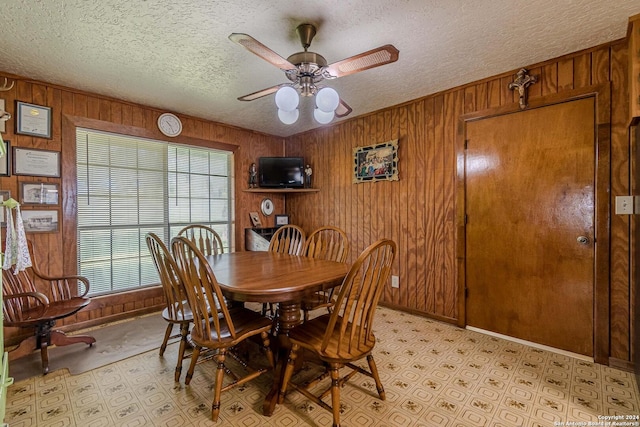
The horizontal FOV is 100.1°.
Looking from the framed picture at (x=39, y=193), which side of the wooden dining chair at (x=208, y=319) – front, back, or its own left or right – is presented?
left

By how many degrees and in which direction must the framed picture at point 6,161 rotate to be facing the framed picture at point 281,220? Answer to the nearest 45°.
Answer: approximately 90° to its left

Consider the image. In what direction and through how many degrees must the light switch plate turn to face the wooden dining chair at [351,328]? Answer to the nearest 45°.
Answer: approximately 45° to its right

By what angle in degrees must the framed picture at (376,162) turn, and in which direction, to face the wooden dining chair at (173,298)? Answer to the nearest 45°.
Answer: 0° — it already faces it

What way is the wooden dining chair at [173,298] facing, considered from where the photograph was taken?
facing away from the viewer and to the right of the viewer

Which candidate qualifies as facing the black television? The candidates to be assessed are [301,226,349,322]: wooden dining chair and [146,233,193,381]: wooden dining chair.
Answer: [146,233,193,381]: wooden dining chair

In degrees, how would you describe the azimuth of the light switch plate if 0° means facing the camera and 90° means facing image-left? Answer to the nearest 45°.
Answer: approximately 0°

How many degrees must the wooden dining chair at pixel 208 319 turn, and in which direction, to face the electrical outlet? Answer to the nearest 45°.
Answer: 0° — it already faces it
